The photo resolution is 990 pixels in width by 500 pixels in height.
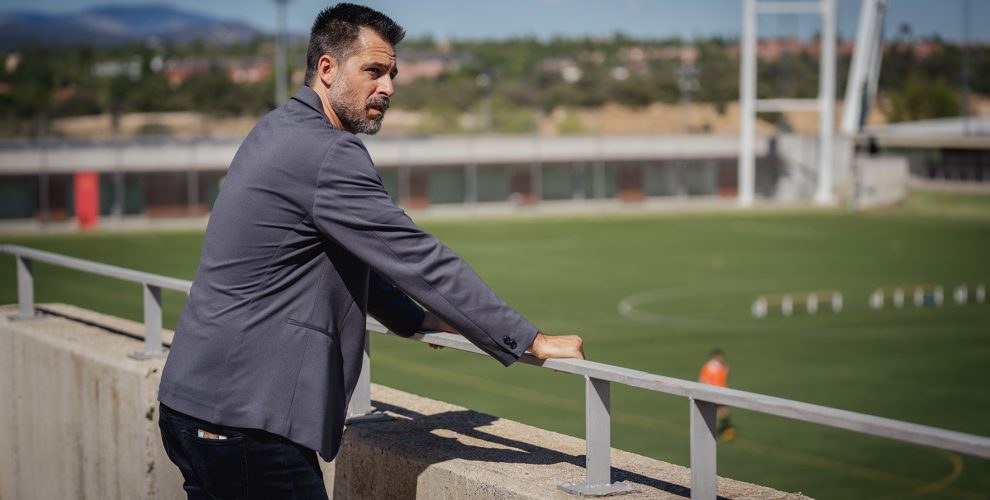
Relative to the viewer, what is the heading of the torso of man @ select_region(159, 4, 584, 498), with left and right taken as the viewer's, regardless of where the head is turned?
facing away from the viewer and to the right of the viewer
